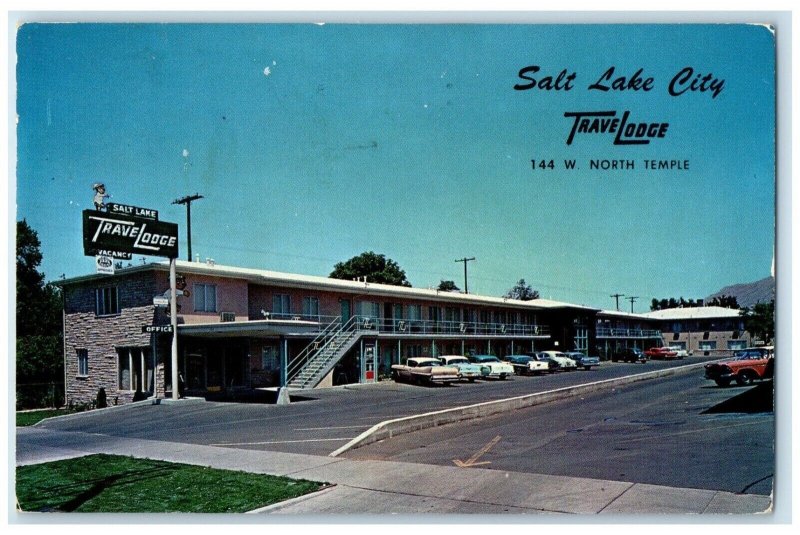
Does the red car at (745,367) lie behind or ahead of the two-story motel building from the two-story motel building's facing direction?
ahead

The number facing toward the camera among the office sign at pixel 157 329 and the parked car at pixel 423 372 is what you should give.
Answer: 1

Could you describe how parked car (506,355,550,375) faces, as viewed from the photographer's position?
facing away from the viewer and to the left of the viewer

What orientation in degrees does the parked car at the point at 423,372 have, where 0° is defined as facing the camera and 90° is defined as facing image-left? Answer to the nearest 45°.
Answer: approximately 135°

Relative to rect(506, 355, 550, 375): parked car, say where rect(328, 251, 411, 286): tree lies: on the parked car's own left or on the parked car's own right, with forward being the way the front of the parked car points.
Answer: on the parked car's own left

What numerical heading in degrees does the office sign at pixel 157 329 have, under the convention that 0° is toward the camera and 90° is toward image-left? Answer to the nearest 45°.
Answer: approximately 0°

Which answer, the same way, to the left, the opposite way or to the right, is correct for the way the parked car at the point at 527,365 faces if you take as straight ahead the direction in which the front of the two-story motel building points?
the opposite way

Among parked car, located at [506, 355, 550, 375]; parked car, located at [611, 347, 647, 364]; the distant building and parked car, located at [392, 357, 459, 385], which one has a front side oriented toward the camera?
the distant building
